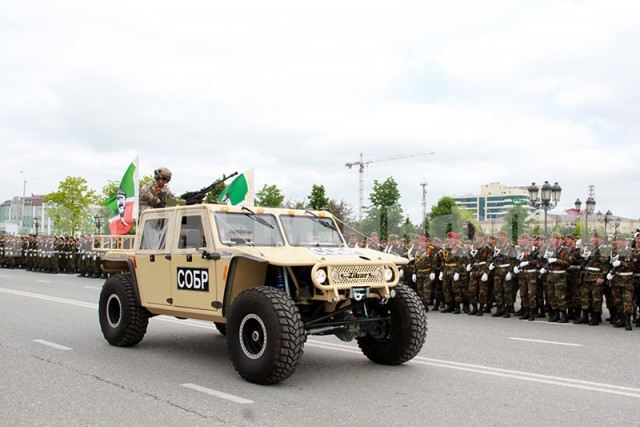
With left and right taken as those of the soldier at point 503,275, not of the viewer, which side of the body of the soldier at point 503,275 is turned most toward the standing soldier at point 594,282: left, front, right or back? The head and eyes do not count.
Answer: left

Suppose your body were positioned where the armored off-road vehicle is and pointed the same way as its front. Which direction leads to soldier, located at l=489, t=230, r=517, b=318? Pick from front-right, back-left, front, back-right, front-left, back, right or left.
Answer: left

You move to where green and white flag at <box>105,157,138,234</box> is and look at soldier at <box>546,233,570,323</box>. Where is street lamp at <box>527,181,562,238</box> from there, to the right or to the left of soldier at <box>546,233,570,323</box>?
left

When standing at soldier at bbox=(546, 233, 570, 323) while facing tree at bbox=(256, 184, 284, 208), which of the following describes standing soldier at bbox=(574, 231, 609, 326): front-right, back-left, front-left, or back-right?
back-right

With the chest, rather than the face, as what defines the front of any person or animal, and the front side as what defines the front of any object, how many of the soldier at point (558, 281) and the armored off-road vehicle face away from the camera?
0

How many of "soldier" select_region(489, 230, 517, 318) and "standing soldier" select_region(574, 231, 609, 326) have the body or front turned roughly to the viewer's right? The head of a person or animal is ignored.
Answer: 0

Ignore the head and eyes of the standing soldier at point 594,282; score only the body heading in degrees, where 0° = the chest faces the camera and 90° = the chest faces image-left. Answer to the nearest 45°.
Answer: approximately 45°

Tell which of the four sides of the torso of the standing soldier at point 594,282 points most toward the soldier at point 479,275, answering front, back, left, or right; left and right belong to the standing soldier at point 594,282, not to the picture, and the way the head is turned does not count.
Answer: right

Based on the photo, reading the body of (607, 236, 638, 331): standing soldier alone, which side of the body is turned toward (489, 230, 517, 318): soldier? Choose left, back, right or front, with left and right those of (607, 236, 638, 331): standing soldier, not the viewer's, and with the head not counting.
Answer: right

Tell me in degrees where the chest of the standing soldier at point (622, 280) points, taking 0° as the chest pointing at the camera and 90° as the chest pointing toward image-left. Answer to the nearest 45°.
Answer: approximately 45°
